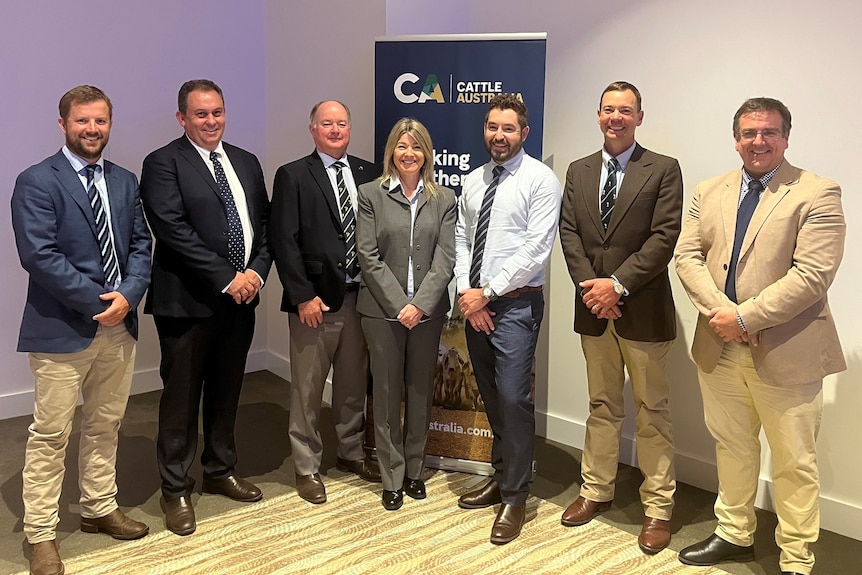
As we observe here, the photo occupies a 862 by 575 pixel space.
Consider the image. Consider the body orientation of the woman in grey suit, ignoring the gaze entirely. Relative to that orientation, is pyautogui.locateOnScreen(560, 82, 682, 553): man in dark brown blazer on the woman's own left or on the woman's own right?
on the woman's own left

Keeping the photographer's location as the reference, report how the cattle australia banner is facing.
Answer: facing the viewer

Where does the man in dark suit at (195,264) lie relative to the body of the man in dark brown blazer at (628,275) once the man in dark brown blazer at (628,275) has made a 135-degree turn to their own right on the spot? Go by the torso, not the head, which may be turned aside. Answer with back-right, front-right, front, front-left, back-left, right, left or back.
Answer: left

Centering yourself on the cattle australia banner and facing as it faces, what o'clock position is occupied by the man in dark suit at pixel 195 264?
The man in dark suit is roughly at 2 o'clock from the cattle australia banner.

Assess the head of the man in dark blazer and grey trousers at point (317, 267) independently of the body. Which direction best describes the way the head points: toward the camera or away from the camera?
toward the camera

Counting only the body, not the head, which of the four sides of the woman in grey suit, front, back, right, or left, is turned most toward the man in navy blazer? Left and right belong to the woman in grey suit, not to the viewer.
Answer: right

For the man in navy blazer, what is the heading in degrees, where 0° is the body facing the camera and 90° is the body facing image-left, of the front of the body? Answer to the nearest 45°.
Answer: approximately 315°

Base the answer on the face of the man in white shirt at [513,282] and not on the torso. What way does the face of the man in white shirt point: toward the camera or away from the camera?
toward the camera

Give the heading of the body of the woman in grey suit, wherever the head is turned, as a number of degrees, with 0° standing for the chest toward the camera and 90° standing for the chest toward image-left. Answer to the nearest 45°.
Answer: approximately 0°

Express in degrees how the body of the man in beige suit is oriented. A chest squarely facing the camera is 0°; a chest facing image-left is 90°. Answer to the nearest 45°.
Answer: approximately 45°

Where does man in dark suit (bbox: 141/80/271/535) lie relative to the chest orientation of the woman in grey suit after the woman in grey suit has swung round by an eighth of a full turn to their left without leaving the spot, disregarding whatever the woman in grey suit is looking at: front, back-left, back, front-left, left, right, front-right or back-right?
back-right

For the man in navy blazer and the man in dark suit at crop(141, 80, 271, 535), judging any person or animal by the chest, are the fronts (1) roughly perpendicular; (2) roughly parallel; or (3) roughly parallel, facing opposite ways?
roughly parallel

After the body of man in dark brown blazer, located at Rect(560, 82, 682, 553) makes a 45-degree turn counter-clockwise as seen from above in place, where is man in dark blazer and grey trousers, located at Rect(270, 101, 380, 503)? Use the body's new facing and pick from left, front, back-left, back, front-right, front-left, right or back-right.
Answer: right
